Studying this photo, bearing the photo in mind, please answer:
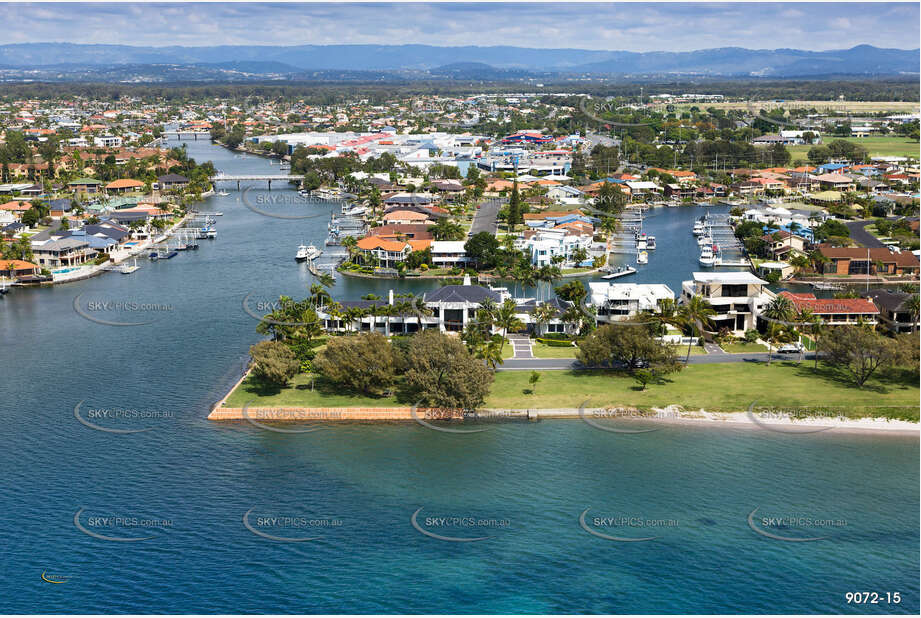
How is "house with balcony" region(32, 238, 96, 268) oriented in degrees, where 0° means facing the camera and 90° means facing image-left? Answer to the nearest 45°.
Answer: approximately 315°

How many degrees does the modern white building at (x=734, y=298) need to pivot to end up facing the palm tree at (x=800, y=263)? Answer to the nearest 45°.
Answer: approximately 180°

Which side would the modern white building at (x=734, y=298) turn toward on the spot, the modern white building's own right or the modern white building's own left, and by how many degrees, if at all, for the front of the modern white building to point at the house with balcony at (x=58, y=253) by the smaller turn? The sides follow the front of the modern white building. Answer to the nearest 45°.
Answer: approximately 90° to the modern white building's own right

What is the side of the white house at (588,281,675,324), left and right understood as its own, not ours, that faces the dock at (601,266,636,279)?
back

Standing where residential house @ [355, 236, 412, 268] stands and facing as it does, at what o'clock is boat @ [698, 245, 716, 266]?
The boat is roughly at 9 o'clock from the residential house.

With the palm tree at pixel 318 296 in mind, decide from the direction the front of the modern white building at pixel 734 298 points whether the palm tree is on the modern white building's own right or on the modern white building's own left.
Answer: on the modern white building's own right

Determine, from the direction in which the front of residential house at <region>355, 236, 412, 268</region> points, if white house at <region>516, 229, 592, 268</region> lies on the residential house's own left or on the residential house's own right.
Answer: on the residential house's own left

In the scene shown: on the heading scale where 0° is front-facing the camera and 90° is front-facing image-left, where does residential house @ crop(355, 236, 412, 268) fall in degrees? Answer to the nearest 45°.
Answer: approximately 0°
